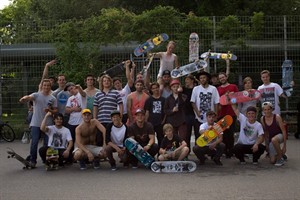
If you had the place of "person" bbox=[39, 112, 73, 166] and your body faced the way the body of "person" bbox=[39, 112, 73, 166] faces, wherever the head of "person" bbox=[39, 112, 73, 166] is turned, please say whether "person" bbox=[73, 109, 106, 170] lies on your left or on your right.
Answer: on your left

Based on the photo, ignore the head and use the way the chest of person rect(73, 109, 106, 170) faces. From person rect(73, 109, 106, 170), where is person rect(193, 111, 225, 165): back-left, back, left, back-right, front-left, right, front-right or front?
left

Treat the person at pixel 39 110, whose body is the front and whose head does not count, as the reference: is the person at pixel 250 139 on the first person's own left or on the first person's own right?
on the first person's own left

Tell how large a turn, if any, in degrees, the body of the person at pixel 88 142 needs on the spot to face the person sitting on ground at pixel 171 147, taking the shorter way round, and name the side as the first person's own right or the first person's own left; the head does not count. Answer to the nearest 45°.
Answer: approximately 90° to the first person's own left

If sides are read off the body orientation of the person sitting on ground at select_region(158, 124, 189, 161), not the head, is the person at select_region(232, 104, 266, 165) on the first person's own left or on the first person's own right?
on the first person's own left

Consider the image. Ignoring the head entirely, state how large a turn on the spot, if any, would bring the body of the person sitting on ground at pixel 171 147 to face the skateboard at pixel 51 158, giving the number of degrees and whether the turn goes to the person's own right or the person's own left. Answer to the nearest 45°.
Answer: approximately 90° to the person's own right
